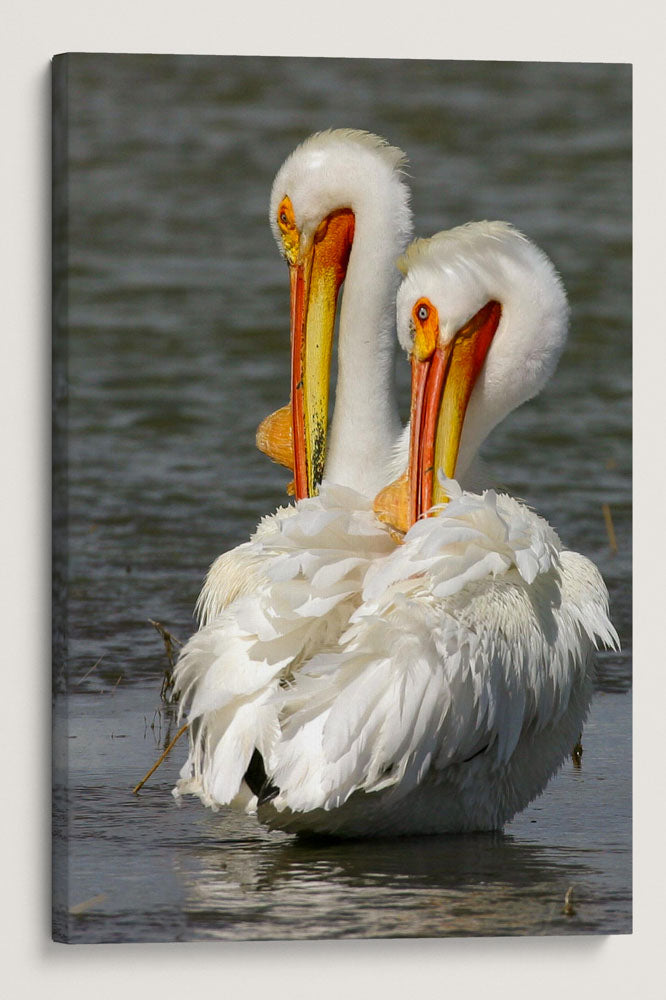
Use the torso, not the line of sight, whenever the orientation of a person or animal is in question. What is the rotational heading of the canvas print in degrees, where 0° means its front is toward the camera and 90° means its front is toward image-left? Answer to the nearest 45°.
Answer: approximately 0°
